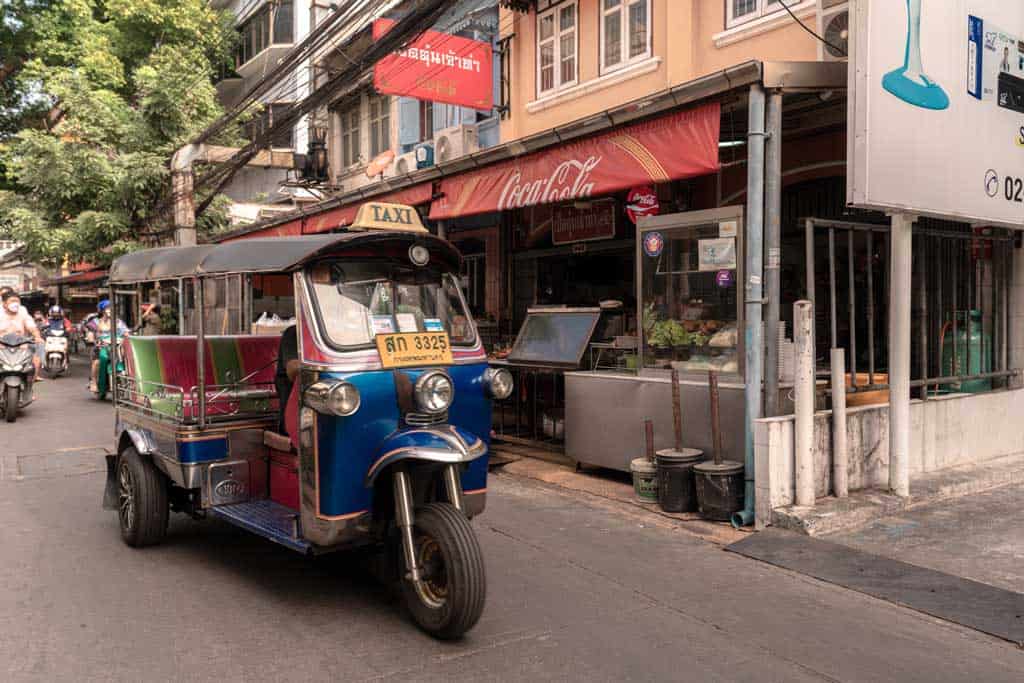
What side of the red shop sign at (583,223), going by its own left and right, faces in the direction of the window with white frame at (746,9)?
left

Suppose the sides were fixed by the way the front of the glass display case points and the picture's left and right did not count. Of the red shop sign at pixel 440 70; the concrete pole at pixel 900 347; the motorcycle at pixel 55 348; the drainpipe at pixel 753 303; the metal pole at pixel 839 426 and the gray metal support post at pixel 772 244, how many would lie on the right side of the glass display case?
2

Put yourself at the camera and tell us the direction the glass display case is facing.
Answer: facing the viewer and to the left of the viewer

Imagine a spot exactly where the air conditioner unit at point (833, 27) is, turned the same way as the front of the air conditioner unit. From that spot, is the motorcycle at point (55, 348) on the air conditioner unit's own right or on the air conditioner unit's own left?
on the air conditioner unit's own right

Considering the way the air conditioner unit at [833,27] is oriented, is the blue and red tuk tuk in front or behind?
in front

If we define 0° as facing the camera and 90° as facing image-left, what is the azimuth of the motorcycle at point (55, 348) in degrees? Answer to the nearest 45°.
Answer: approximately 0°

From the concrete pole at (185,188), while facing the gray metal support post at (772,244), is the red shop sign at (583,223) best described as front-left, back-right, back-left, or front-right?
front-left

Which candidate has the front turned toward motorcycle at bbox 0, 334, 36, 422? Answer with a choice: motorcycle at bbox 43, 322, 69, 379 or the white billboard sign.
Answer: motorcycle at bbox 43, 322, 69, 379

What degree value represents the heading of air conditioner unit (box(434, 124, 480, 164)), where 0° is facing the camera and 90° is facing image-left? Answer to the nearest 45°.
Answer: approximately 45°

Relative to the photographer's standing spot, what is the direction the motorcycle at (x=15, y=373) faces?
facing the viewer

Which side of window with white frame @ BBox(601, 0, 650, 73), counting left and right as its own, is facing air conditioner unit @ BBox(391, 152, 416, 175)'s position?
right

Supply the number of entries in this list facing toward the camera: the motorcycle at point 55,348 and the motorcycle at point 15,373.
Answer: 2

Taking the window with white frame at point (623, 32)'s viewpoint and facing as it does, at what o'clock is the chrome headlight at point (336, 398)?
The chrome headlight is roughly at 11 o'clock from the window with white frame.

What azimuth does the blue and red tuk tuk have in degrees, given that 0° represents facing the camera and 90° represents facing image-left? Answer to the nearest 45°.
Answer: approximately 315°

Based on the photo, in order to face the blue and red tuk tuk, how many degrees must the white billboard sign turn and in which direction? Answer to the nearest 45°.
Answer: approximately 90° to its right

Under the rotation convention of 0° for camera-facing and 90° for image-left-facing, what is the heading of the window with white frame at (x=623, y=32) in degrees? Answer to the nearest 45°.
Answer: approximately 45°
